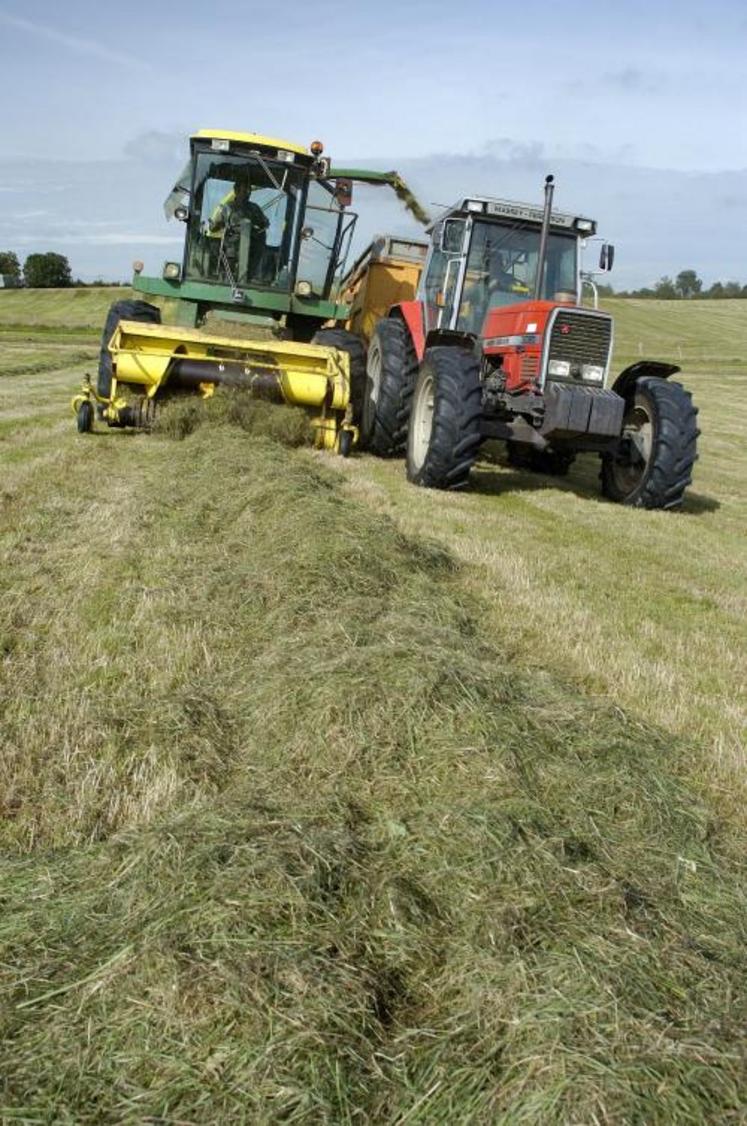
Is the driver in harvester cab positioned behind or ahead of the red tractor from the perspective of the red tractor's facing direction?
behind

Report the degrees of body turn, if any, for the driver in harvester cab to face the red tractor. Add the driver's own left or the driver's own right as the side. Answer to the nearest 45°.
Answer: approximately 45° to the driver's own left

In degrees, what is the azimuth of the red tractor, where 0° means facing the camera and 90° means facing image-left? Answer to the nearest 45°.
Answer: approximately 315°

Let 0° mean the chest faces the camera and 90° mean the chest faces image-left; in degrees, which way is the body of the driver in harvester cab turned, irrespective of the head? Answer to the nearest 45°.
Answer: approximately 0°
